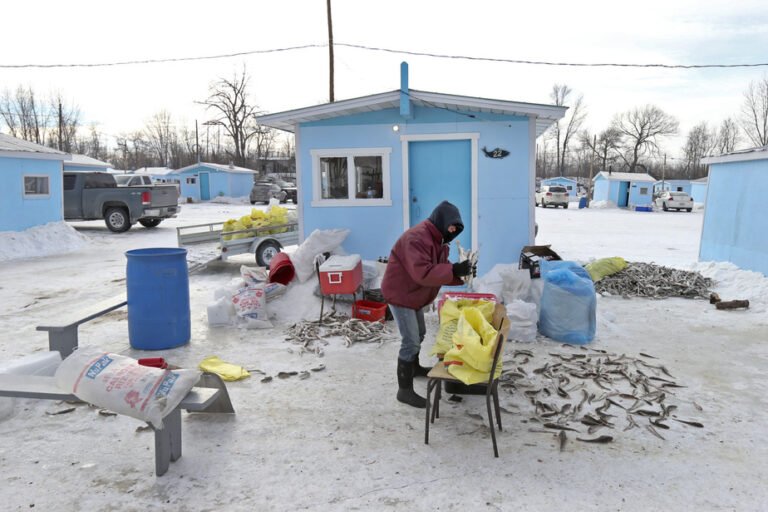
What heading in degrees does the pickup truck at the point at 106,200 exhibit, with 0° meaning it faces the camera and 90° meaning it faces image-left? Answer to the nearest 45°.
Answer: approximately 135°

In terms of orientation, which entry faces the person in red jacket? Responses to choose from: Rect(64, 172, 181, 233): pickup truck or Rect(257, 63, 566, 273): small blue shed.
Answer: the small blue shed

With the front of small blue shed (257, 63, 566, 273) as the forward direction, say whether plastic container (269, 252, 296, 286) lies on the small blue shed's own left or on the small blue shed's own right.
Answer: on the small blue shed's own right

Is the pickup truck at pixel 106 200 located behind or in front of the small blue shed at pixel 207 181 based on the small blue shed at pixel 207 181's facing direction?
in front

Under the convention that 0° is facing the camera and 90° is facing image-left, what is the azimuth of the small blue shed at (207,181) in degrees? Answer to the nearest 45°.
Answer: approximately 45°

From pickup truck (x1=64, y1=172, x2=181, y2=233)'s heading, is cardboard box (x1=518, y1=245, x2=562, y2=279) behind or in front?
behind

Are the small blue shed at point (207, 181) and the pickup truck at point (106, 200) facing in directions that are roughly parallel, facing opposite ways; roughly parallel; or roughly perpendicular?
roughly perpendicular

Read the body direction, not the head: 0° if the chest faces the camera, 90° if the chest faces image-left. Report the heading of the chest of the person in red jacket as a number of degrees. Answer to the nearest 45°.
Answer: approximately 270°

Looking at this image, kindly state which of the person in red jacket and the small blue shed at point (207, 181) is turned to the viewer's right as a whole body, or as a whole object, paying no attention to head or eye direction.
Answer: the person in red jacket

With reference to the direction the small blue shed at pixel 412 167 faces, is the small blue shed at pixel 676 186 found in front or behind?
behind

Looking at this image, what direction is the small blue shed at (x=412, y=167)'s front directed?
toward the camera

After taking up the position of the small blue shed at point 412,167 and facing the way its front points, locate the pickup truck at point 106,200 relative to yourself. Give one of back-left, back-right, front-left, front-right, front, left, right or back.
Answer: back-right

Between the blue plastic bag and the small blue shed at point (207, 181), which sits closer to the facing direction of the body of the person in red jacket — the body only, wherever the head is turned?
the blue plastic bag

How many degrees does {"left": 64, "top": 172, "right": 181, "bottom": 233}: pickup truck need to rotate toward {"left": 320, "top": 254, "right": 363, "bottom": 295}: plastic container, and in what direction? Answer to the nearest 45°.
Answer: approximately 135° to its left

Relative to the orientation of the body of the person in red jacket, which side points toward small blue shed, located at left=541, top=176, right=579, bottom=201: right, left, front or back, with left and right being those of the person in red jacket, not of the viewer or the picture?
left

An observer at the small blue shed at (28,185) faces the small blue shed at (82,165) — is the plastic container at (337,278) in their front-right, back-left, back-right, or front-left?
back-right

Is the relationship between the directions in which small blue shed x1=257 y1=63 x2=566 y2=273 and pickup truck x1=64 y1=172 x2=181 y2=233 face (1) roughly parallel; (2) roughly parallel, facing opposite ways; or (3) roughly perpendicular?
roughly perpendicular

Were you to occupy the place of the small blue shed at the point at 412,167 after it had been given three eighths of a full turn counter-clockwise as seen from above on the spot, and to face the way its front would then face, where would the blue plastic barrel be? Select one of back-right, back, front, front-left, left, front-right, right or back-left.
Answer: back

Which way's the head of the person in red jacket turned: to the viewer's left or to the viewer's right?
to the viewer's right

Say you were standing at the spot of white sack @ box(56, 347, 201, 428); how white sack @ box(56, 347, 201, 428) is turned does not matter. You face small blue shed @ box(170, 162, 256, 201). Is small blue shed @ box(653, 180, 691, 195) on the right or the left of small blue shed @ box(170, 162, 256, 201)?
right
